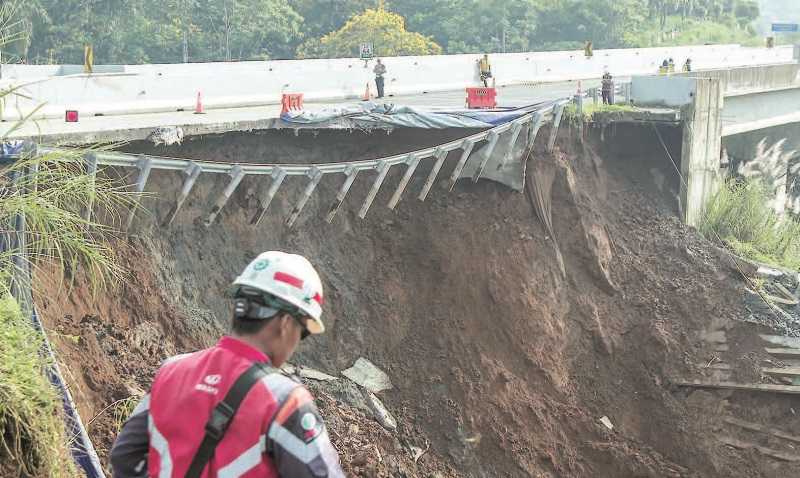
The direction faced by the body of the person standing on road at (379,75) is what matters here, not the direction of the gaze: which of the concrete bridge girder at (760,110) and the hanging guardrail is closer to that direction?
the hanging guardrail

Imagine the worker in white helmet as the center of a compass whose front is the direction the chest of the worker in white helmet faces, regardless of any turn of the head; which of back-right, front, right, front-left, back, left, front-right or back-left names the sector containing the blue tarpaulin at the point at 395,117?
front-left

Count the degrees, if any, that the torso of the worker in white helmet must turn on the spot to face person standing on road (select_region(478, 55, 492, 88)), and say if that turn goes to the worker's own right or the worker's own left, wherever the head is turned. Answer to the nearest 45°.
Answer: approximately 45° to the worker's own left

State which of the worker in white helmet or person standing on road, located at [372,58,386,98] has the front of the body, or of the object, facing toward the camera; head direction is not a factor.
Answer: the person standing on road

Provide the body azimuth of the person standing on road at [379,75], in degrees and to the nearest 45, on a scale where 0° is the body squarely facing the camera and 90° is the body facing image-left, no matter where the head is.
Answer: approximately 0°

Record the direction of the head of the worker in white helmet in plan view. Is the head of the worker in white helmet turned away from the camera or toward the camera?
away from the camera

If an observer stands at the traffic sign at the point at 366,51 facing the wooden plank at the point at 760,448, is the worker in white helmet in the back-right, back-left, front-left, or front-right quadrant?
front-right

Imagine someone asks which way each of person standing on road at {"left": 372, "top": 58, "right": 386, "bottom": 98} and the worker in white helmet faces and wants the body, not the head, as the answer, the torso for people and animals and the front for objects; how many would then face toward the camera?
1

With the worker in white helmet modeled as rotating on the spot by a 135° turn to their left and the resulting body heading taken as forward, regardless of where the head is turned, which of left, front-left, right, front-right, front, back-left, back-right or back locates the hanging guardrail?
right

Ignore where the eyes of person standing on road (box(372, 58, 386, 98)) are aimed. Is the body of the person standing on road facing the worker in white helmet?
yes

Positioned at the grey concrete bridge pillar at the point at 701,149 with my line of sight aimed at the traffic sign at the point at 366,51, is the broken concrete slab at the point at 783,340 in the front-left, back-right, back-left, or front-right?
back-left

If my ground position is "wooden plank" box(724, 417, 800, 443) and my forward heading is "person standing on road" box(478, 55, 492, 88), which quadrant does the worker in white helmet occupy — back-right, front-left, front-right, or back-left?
back-left

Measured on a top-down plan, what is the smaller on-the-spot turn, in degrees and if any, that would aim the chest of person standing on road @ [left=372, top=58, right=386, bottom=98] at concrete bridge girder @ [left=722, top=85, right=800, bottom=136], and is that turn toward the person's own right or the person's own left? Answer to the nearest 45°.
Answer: approximately 90° to the person's own left

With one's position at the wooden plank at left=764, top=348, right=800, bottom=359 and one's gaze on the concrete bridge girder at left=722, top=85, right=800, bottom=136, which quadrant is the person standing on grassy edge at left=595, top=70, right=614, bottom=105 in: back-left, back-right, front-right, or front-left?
front-left

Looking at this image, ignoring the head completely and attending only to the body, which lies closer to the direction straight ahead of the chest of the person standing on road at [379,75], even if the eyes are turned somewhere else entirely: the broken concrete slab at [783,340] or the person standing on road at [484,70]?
the broken concrete slab

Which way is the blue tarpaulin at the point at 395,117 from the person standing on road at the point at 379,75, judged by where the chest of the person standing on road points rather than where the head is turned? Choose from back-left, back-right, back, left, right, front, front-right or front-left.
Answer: front

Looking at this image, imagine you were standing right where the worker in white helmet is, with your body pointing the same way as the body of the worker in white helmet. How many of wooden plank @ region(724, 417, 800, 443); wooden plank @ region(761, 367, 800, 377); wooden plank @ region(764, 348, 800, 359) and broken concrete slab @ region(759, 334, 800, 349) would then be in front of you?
4

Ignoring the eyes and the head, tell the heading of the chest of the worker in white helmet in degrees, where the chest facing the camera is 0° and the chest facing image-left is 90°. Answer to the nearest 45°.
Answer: approximately 225°

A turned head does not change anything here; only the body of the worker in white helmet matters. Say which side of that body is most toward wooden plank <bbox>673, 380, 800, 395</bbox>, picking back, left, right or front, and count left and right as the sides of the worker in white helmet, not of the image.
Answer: front
